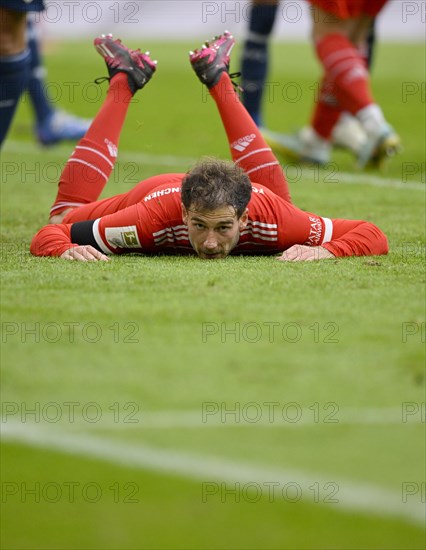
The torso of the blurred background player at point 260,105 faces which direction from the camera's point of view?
to the viewer's right

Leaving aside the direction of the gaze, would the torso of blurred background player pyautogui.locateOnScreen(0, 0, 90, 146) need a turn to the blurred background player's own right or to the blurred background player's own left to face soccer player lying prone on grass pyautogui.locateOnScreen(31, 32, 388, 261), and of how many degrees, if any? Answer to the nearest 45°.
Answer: approximately 45° to the blurred background player's own right

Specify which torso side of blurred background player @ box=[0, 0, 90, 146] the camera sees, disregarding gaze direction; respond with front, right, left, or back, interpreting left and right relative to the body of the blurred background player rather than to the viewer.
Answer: right

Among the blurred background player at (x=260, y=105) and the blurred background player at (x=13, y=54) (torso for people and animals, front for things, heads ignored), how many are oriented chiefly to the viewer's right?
2

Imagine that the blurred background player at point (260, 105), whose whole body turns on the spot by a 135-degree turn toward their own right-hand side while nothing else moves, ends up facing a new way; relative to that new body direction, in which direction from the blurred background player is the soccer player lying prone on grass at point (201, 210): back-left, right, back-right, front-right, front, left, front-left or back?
front-left

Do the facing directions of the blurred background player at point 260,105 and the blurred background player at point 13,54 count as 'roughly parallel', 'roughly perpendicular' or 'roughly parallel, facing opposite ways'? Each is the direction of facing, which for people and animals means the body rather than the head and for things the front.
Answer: roughly parallel

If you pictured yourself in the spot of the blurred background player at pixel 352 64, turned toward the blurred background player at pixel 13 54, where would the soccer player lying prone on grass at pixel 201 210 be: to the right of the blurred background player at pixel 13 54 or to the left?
left

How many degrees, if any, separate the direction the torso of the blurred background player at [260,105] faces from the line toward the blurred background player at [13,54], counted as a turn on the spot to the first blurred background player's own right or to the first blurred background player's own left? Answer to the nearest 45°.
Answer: approximately 135° to the first blurred background player's own right

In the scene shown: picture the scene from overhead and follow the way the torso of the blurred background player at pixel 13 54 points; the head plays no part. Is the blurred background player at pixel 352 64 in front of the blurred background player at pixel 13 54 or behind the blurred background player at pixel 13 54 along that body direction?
in front
